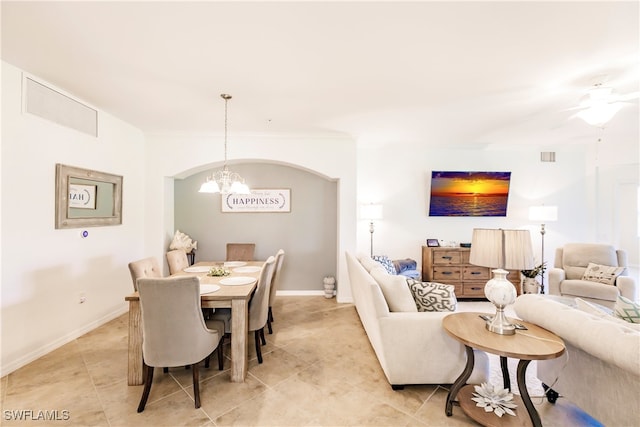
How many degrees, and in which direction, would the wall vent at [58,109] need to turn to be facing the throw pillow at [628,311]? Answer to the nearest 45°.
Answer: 0° — it already faces it

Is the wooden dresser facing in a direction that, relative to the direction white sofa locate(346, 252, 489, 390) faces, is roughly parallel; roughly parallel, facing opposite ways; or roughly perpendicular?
roughly perpendicular

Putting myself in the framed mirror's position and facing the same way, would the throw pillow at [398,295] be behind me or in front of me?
in front

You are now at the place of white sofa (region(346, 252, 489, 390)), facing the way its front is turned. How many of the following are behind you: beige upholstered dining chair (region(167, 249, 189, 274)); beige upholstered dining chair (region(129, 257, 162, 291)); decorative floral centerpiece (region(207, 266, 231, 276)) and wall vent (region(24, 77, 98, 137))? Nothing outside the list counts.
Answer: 4

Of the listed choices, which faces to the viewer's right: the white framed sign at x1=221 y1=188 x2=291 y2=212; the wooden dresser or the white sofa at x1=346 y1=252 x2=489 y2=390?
the white sofa

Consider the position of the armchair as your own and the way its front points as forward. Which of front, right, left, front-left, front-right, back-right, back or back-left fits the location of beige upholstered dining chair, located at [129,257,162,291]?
front-right

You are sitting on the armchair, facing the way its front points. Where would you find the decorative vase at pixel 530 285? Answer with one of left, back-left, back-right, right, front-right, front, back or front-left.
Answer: right

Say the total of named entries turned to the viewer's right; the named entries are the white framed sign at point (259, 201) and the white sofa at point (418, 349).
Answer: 1
